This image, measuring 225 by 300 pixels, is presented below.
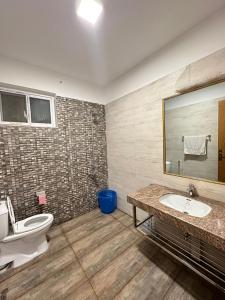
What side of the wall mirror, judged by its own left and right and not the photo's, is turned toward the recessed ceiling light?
front

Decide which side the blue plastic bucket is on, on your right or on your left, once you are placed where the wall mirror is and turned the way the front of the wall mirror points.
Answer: on your right

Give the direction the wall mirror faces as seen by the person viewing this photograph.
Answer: facing the viewer and to the left of the viewer

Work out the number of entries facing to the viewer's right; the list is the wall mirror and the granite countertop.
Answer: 0

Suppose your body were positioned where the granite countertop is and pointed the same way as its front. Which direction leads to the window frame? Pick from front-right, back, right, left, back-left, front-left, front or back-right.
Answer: front-right

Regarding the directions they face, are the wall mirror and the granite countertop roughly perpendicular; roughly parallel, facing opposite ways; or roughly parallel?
roughly parallel

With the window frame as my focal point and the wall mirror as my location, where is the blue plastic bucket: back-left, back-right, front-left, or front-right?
front-right

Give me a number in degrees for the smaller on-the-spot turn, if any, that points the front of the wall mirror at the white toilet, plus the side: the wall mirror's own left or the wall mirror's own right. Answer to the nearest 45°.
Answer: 0° — it already faces it

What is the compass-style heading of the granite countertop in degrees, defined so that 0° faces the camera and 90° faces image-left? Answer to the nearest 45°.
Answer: approximately 45°
